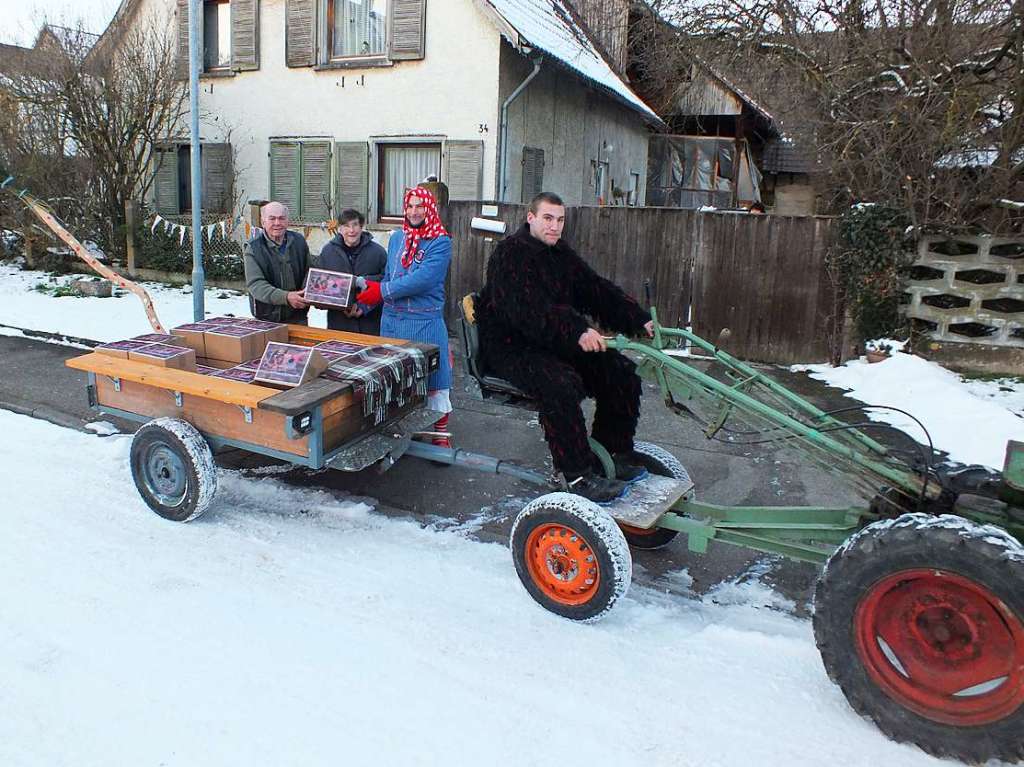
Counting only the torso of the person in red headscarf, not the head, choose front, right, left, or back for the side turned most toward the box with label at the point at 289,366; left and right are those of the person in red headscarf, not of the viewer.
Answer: front

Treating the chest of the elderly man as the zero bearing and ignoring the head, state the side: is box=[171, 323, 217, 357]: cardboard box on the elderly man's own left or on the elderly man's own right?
on the elderly man's own right

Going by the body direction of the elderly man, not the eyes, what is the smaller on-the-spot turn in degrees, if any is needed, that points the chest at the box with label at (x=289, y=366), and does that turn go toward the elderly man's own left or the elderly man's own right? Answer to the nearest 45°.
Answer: approximately 45° to the elderly man's own right

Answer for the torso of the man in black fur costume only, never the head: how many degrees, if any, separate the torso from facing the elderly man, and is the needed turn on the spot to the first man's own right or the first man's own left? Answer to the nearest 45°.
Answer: approximately 180°

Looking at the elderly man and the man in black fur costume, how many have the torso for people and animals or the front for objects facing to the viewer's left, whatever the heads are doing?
0

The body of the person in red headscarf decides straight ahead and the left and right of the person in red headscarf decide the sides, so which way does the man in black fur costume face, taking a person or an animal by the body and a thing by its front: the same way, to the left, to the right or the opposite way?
to the left

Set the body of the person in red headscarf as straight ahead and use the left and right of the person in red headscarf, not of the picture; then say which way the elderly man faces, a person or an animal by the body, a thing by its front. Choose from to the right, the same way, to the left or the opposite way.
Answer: to the left

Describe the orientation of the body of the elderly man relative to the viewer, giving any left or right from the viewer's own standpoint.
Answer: facing the viewer and to the right of the viewer

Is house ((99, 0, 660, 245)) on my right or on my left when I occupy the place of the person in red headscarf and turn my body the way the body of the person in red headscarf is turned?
on my right

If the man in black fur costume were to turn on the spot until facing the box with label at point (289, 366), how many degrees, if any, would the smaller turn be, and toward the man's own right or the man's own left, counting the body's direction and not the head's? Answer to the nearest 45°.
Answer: approximately 135° to the man's own right
